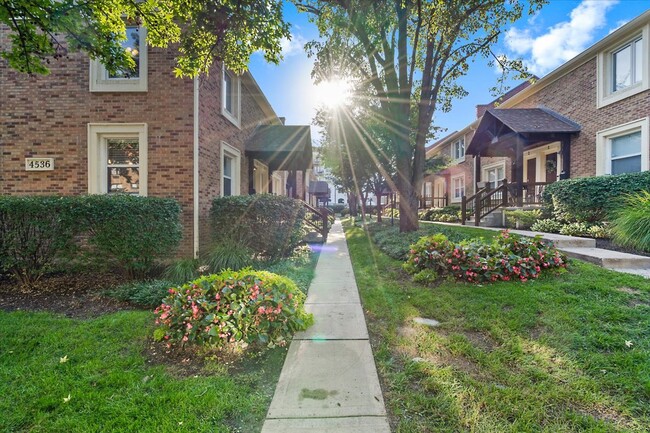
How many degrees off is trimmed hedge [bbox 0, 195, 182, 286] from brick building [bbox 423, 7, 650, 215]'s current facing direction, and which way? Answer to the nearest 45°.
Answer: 0° — it already faces it

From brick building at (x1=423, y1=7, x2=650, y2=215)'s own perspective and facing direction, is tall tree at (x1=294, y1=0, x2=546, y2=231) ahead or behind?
ahead

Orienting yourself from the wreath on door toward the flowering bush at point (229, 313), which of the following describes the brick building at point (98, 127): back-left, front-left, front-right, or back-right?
front-right

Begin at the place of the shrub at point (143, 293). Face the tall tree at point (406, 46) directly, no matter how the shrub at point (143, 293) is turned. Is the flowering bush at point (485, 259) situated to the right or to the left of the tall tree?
right

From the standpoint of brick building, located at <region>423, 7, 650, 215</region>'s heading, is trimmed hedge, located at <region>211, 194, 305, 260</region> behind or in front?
in front

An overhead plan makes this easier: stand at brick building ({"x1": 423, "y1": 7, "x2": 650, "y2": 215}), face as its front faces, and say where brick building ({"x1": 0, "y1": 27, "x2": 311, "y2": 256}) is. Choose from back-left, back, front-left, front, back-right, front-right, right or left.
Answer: front

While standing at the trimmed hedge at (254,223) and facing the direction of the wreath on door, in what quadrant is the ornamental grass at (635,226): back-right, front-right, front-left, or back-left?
front-right

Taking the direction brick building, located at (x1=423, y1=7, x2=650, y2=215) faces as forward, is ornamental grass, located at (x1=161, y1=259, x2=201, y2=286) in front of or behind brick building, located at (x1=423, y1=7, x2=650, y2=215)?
in front

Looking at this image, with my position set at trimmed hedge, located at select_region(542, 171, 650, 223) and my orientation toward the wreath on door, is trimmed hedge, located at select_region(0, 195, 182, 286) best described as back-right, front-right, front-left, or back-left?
back-left

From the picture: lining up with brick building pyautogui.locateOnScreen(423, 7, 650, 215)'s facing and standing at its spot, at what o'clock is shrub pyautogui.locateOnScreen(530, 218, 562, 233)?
The shrub is roughly at 11 o'clock from the brick building.

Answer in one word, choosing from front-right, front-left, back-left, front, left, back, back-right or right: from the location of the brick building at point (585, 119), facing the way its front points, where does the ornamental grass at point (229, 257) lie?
front

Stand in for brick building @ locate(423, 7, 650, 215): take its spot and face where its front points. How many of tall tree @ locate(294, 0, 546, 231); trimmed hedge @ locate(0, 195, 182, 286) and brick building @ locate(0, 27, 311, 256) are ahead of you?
3
